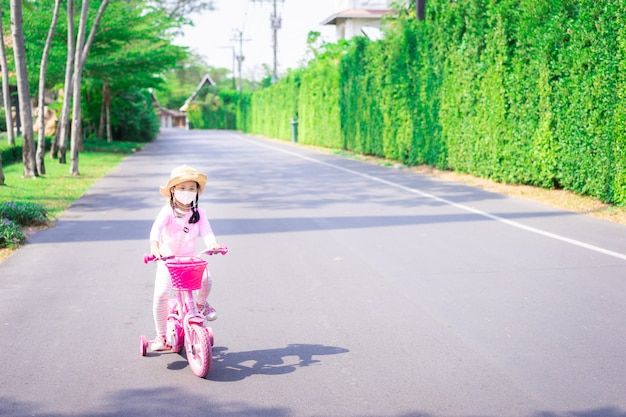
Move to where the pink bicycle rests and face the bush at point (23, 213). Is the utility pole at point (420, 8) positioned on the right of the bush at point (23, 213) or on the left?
right

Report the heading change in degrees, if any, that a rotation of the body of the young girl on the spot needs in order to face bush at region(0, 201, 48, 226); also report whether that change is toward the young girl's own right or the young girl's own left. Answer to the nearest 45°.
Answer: approximately 180°

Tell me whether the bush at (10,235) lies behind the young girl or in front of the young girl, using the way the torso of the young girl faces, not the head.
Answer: behind

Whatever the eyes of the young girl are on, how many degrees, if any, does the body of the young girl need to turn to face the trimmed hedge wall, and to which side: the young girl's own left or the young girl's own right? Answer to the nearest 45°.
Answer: approximately 135° to the young girl's own left

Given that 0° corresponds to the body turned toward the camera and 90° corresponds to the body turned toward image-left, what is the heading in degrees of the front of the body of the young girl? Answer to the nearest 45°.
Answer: approximately 0°
